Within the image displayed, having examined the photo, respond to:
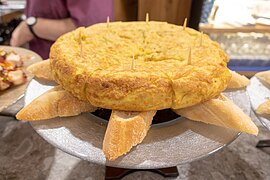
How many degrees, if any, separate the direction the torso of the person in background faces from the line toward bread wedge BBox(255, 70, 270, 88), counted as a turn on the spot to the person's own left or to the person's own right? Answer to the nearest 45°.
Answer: approximately 90° to the person's own left

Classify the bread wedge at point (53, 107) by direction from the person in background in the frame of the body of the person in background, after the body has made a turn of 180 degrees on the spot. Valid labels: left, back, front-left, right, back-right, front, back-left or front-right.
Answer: back-right

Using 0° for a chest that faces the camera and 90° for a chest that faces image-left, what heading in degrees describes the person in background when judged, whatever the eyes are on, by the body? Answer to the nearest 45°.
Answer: approximately 45°

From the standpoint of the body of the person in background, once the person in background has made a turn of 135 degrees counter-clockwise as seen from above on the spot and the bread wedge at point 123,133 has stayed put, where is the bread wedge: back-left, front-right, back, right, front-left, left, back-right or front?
right

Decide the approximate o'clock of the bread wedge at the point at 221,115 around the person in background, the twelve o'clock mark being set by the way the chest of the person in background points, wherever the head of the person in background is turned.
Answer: The bread wedge is roughly at 10 o'clock from the person in background.

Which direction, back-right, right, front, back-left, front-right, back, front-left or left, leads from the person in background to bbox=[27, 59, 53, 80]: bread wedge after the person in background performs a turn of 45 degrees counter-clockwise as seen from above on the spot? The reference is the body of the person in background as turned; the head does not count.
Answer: front

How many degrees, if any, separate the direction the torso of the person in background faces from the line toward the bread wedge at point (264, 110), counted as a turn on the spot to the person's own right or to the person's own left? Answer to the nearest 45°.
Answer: approximately 90° to the person's own left

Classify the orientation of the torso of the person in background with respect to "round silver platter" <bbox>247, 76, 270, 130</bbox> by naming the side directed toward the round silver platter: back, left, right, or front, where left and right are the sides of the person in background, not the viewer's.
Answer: left
